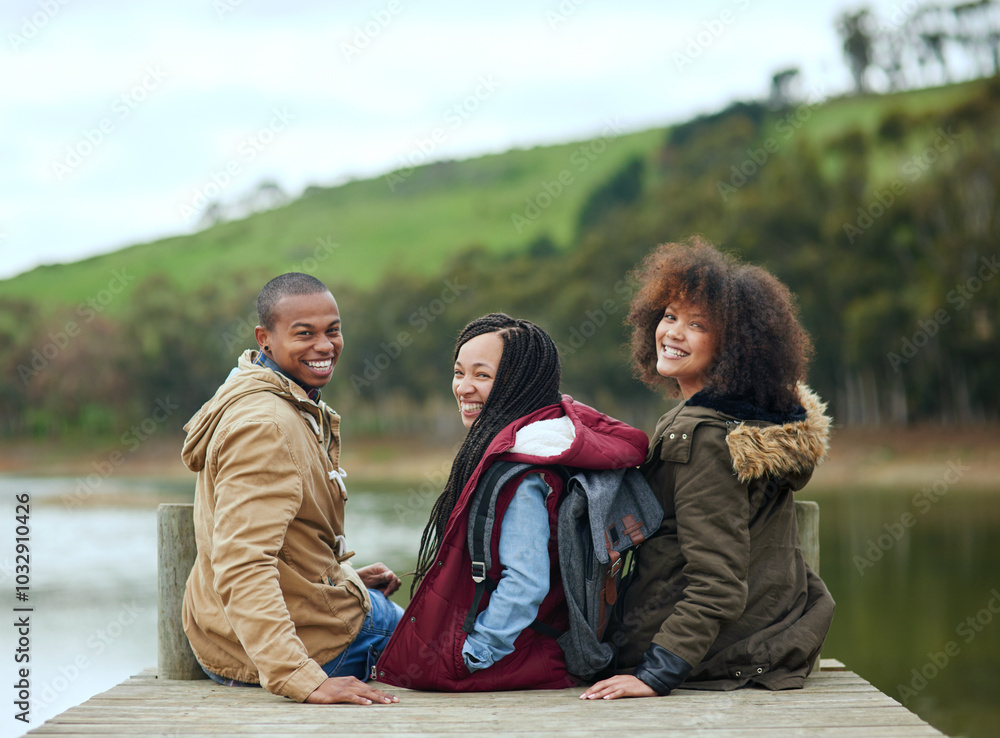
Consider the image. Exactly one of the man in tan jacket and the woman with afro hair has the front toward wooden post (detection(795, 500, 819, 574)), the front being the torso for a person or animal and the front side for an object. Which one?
the man in tan jacket

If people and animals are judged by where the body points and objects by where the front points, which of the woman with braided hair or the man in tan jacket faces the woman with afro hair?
the man in tan jacket

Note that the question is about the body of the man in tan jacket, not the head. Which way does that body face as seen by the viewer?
to the viewer's right

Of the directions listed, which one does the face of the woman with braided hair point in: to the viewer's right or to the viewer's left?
to the viewer's left

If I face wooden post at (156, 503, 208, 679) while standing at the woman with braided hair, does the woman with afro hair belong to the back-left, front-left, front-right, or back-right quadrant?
back-right
